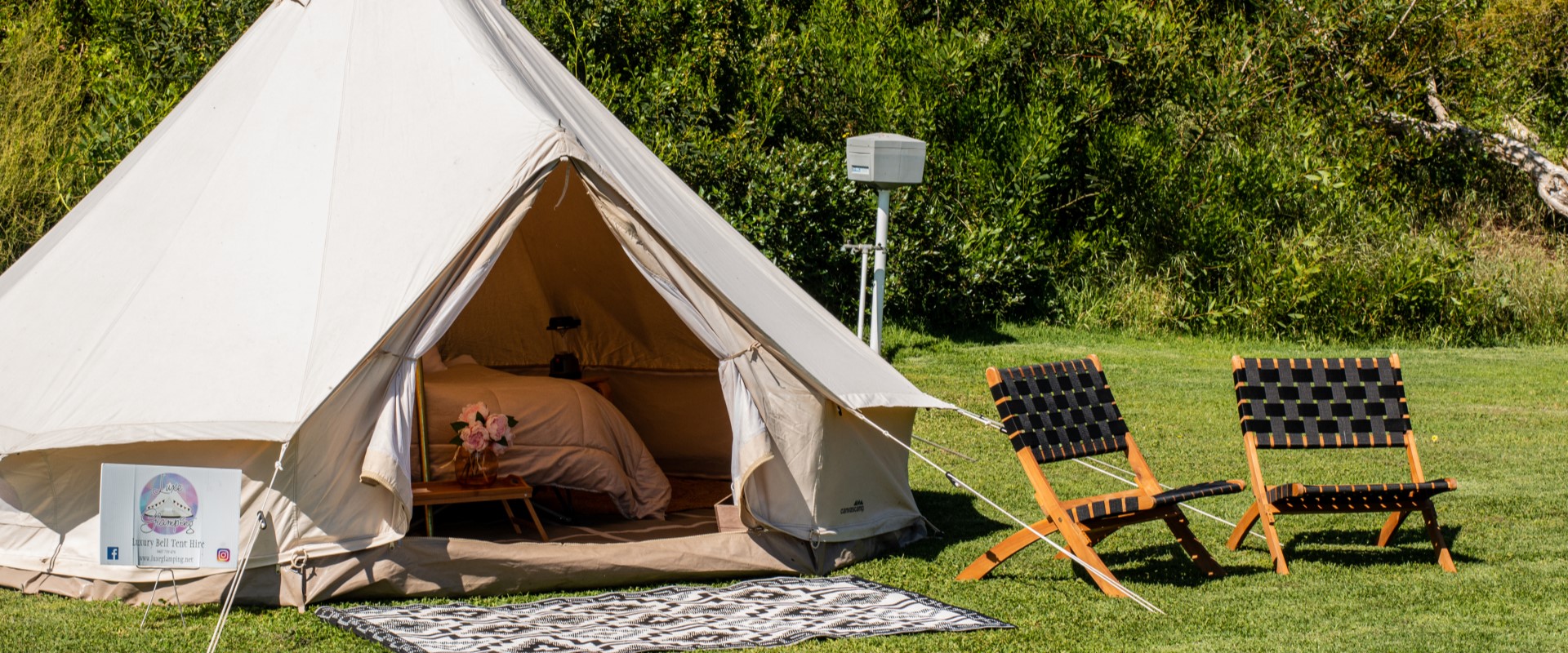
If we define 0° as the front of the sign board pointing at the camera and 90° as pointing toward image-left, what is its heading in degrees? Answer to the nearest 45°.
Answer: approximately 0°

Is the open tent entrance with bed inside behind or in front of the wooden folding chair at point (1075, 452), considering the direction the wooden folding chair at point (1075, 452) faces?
behind

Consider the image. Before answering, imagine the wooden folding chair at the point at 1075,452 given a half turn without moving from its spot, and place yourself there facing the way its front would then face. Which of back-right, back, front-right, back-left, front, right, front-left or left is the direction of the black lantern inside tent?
front

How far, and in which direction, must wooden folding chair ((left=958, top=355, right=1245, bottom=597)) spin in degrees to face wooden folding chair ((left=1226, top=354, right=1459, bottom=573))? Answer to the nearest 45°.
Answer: approximately 90° to its left

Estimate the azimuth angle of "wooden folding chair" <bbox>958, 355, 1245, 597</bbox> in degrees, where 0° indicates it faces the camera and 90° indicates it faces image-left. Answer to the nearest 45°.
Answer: approximately 315°
